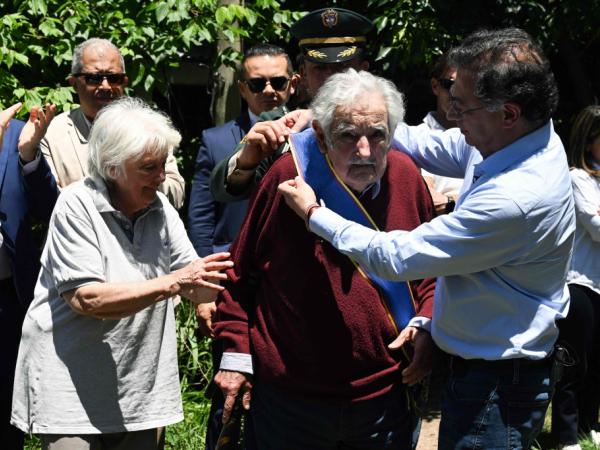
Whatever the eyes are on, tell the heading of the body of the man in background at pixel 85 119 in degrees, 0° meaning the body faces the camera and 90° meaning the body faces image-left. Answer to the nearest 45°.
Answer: approximately 0°

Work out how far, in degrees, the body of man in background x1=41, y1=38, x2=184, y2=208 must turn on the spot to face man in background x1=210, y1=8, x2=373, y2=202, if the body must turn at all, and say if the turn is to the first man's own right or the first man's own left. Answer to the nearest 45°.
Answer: approximately 45° to the first man's own left

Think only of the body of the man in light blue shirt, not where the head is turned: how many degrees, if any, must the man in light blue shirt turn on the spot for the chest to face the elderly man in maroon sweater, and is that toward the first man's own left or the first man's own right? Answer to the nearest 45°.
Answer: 0° — they already face them

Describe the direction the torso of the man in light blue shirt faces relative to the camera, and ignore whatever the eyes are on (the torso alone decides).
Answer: to the viewer's left

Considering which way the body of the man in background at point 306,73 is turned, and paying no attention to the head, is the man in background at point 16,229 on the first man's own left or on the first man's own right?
on the first man's own right
